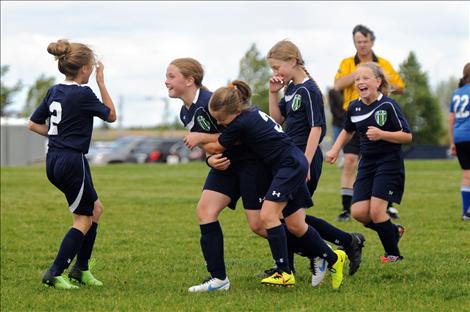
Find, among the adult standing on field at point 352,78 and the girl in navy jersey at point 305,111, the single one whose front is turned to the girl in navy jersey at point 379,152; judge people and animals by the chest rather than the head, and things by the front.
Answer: the adult standing on field

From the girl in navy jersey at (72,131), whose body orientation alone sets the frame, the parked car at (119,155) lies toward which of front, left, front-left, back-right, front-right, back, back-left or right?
front-left

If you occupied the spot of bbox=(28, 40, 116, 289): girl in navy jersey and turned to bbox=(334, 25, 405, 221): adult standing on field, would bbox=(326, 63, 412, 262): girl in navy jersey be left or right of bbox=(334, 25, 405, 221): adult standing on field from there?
right

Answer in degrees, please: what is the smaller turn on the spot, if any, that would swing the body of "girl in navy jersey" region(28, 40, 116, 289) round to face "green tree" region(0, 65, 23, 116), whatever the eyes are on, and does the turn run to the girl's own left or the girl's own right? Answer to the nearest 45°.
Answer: approximately 45° to the girl's own left

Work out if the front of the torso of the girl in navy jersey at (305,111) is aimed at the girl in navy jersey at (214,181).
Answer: yes

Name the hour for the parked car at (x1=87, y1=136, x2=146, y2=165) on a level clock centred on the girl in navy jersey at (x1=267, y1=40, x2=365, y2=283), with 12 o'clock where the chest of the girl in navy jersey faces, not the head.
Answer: The parked car is roughly at 4 o'clock from the girl in navy jersey.

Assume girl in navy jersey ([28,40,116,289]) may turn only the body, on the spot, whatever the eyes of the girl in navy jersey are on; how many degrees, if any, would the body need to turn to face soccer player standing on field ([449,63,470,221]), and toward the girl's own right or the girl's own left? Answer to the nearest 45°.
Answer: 0° — they already face them

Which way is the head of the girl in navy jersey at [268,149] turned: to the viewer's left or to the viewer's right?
to the viewer's left

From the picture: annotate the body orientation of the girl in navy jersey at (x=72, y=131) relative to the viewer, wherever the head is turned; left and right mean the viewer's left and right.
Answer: facing away from the viewer and to the right of the viewer
